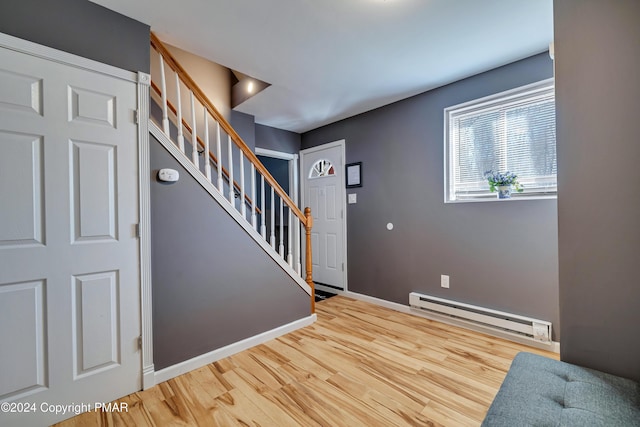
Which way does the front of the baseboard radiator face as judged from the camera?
facing the viewer and to the left of the viewer

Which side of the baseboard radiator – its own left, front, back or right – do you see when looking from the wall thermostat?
front

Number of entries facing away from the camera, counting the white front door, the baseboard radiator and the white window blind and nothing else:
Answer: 0

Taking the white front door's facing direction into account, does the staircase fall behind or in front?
in front

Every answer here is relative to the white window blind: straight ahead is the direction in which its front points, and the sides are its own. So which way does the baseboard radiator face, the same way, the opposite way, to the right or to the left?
the same way

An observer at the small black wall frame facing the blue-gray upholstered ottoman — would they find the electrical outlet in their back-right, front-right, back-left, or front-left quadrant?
front-left

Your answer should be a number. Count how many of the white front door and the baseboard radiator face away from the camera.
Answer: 0
